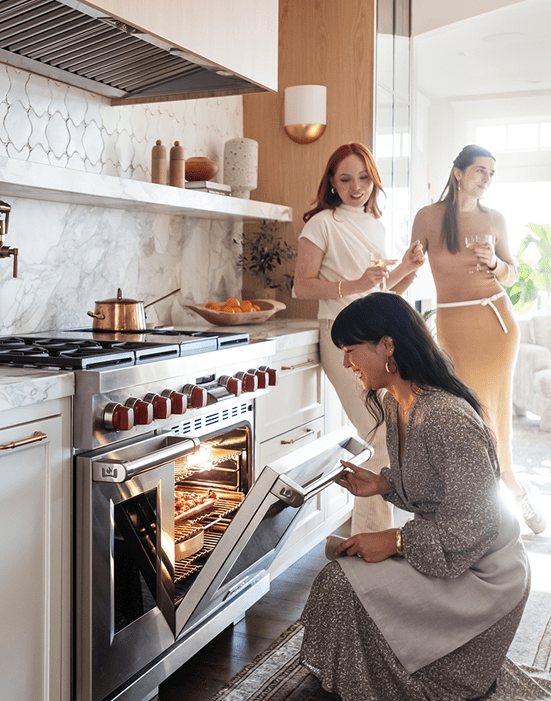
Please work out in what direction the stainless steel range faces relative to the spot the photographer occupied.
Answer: facing the viewer and to the right of the viewer

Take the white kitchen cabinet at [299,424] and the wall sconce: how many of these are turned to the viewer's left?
0

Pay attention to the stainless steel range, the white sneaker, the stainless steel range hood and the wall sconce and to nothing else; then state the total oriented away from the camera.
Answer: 0

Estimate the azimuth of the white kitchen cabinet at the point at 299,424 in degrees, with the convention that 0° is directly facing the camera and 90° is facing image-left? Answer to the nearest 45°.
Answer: approximately 315°

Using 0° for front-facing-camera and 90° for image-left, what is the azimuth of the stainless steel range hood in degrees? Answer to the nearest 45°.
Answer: approximately 315°

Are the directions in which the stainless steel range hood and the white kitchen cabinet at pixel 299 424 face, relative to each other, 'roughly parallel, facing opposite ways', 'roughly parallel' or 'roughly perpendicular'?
roughly parallel

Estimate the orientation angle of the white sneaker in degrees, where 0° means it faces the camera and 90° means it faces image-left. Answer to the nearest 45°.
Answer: approximately 315°

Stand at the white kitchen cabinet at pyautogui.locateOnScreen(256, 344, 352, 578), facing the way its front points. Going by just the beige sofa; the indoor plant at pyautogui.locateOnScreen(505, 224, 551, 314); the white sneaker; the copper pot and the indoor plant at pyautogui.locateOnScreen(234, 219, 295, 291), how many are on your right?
1

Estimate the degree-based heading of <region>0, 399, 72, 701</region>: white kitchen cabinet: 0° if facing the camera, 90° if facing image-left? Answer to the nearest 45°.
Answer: approximately 315°

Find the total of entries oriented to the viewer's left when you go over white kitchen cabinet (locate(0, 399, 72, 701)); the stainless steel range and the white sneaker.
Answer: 0

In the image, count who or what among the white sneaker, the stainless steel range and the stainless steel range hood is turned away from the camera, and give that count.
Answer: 0

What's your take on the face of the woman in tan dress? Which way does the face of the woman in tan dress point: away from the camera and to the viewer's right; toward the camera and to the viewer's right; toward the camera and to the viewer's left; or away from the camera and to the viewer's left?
toward the camera and to the viewer's right
